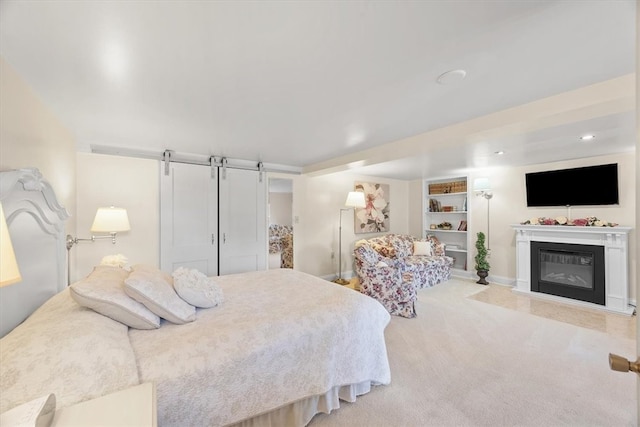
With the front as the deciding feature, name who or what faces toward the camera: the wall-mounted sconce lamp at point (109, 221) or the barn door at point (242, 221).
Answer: the barn door

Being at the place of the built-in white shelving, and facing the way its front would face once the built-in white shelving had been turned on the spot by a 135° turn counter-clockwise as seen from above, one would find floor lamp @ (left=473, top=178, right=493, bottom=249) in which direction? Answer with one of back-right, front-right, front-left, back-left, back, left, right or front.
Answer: front-right

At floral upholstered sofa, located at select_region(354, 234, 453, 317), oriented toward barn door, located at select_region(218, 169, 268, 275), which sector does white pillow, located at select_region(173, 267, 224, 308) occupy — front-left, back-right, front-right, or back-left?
front-left

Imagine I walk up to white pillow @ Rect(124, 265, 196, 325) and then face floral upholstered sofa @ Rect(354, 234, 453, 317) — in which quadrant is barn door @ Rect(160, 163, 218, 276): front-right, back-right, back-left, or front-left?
front-left

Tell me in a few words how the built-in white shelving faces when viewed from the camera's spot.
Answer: facing the viewer and to the left of the viewer

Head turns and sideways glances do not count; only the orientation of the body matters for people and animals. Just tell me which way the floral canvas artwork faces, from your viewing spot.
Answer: facing the viewer and to the right of the viewer

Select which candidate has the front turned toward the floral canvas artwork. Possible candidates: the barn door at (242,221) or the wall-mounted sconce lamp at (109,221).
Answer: the wall-mounted sconce lamp

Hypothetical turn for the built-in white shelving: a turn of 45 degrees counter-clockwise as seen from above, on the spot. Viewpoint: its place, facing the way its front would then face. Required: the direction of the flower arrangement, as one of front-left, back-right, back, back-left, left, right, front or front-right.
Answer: front-left

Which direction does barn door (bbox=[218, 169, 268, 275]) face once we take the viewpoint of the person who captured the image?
facing the viewer

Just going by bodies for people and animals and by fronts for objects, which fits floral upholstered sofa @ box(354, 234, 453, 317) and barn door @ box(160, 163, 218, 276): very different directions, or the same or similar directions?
same or similar directions

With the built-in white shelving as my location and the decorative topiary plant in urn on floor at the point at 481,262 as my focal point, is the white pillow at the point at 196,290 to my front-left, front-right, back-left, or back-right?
front-right

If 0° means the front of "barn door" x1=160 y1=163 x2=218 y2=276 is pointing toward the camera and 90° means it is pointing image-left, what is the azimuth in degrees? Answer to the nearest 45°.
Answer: approximately 0°

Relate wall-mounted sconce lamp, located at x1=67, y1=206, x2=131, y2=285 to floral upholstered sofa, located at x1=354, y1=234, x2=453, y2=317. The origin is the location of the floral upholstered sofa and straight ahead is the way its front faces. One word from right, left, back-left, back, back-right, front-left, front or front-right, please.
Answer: right

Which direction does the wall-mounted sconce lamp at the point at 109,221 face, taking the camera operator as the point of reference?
facing to the right of the viewer

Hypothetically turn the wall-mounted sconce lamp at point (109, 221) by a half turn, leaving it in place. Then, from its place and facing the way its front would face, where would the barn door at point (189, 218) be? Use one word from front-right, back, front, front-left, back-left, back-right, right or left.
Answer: back-right

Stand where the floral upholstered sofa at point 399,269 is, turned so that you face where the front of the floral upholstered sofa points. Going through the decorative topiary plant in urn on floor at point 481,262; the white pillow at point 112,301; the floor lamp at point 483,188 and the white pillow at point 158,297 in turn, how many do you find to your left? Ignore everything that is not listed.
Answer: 2
